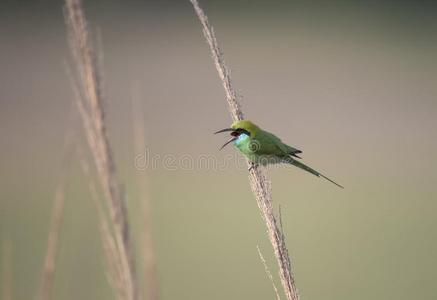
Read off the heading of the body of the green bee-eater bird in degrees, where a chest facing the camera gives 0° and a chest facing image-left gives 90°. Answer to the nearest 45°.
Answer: approximately 90°
